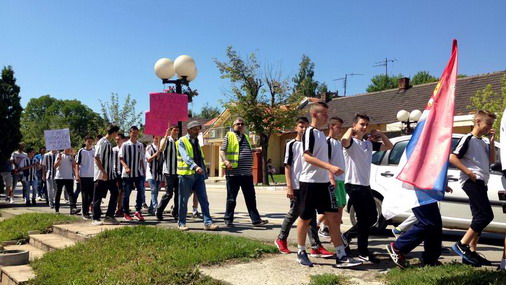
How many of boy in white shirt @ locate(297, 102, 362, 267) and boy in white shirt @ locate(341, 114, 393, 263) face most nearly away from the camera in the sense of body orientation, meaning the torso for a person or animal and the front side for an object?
0

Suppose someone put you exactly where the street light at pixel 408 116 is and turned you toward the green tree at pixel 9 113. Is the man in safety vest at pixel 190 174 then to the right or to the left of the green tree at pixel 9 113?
left

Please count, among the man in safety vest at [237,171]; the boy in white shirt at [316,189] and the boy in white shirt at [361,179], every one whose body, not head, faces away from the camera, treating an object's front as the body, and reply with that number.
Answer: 0
